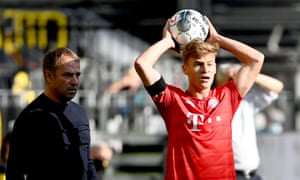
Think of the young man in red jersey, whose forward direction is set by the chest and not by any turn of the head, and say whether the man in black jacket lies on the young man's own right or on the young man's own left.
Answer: on the young man's own right

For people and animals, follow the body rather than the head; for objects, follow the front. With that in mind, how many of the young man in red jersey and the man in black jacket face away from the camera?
0

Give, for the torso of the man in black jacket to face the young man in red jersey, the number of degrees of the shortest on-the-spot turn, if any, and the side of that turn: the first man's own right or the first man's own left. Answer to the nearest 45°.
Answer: approximately 45° to the first man's own left

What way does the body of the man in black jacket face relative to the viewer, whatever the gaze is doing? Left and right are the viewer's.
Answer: facing the viewer and to the right of the viewer

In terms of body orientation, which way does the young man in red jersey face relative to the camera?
toward the camera
